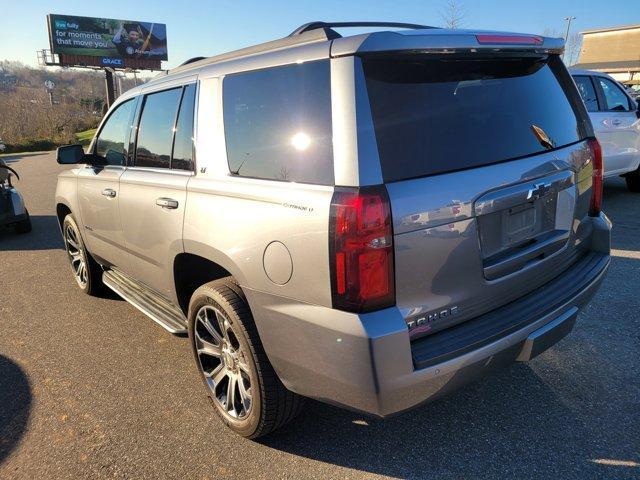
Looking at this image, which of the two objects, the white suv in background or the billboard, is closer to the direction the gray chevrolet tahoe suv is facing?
the billboard

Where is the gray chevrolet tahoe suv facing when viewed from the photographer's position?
facing away from the viewer and to the left of the viewer

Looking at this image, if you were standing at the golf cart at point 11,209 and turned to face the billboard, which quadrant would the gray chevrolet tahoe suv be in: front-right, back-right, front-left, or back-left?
back-right

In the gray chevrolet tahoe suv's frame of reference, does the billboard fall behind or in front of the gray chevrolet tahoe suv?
in front

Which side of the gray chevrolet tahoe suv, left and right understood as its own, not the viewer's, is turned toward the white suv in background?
right

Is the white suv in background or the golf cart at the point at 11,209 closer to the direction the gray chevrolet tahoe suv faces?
the golf cart
